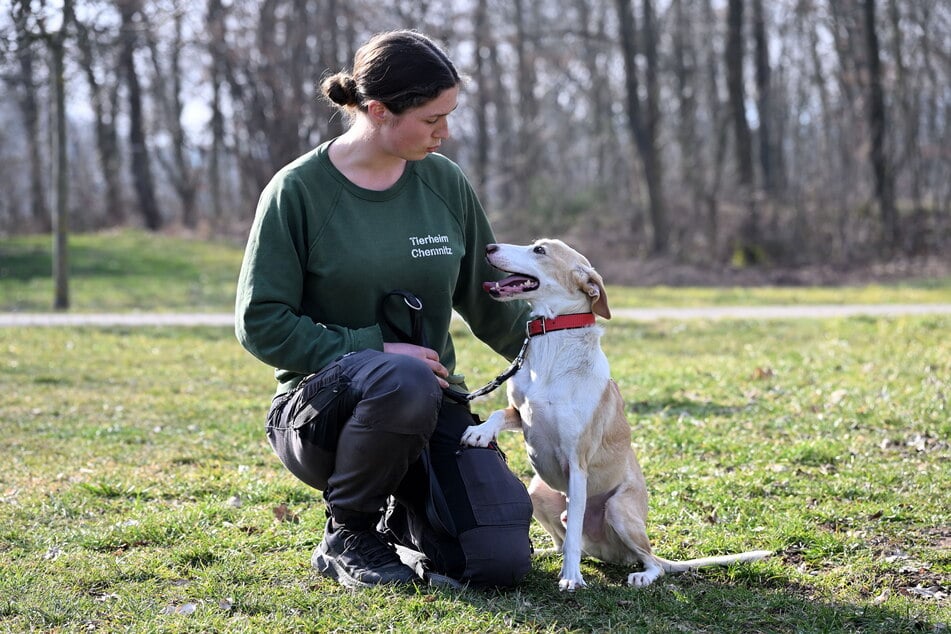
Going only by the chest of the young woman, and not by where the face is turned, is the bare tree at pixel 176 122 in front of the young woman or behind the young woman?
behind

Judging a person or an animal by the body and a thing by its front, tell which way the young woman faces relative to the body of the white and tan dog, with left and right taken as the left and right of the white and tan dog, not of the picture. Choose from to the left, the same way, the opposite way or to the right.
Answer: to the left

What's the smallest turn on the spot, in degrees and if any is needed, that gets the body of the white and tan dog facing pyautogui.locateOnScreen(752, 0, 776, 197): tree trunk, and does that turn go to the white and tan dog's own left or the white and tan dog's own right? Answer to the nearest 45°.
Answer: approximately 135° to the white and tan dog's own right

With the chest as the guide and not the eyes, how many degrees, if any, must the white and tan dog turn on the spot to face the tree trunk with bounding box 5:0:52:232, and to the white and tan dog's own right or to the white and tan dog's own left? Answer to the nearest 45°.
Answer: approximately 90° to the white and tan dog's own right

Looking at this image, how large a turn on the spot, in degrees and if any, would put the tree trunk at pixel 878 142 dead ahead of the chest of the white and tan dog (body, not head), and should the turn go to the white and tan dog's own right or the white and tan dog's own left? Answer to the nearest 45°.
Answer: approximately 135° to the white and tan dog's own right

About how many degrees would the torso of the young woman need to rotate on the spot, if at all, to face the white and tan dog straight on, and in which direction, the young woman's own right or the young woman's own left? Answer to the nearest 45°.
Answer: approximately 45° to the young woman's own left

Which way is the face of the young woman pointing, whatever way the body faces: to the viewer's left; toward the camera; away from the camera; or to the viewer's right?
to the viewer's right

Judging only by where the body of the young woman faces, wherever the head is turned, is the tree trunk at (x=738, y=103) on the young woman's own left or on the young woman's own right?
on the young woman's own left

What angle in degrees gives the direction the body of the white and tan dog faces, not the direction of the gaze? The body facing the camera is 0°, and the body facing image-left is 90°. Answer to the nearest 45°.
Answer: approximately 45°

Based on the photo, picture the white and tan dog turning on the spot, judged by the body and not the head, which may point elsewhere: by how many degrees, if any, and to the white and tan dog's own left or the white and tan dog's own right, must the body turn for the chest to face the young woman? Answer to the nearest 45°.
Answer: approximately 45° to the white and tan dog's own right

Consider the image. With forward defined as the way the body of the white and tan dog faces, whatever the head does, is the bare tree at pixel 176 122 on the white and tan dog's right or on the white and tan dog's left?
on the white and tan dog's right
